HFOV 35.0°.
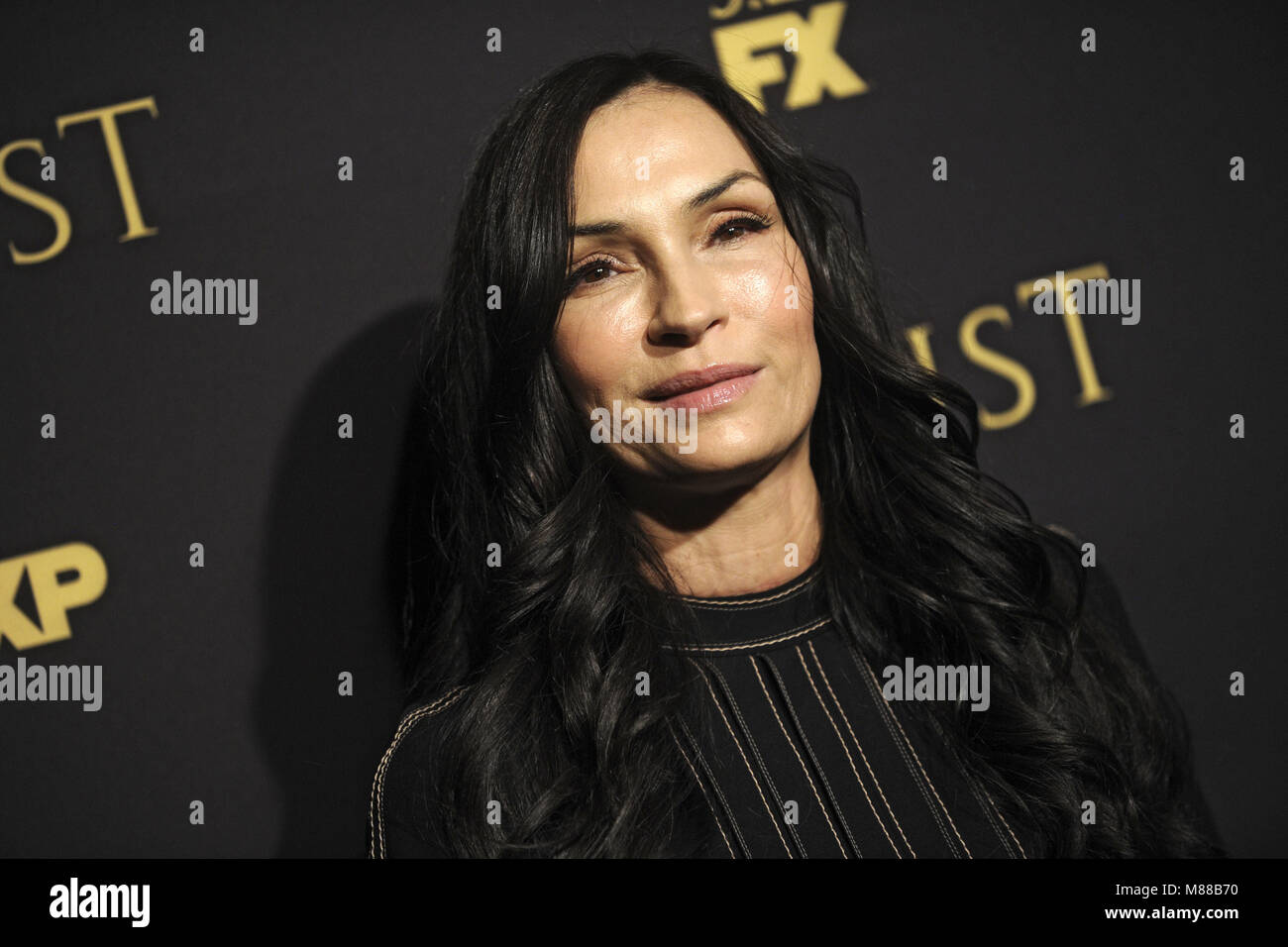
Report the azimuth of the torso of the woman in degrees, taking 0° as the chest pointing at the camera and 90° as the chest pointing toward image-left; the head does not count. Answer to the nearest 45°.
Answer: approximately 0°
